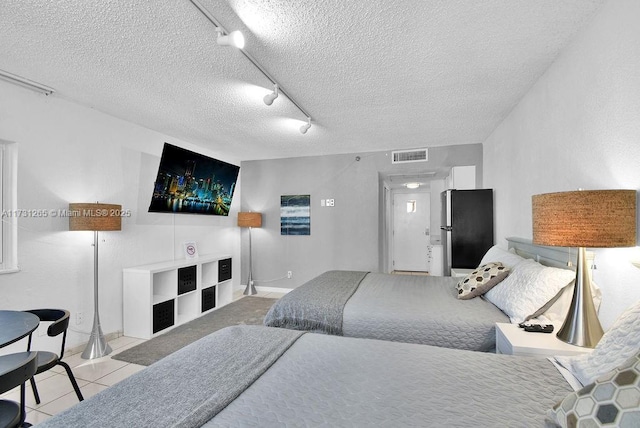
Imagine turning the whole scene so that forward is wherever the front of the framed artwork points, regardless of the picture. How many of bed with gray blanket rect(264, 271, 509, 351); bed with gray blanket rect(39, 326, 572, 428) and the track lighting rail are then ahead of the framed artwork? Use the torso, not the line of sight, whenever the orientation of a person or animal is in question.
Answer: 3

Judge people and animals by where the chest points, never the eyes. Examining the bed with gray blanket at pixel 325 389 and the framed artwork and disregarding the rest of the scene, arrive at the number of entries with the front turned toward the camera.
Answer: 1

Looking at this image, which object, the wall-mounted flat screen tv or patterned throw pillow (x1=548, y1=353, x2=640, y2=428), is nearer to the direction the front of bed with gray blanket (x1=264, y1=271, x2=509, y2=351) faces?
the wall-mounted flat screen tv

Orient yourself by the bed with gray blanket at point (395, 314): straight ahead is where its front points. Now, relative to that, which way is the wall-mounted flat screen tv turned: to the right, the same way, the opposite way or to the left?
the opposite way

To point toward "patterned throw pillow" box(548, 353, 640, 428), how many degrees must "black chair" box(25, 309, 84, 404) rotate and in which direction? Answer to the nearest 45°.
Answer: approximately 90° to its left

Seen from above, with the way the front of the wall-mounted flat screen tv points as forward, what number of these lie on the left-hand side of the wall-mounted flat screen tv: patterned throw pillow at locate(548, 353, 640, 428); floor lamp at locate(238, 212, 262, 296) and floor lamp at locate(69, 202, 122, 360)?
1

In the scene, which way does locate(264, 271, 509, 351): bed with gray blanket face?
to the viewer's left

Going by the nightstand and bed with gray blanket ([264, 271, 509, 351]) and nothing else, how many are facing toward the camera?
0

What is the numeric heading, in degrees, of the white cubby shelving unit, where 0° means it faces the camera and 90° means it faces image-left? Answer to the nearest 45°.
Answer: approximately 315°

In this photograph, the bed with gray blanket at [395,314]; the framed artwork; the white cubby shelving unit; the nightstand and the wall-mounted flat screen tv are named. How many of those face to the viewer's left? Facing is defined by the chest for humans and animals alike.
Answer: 2

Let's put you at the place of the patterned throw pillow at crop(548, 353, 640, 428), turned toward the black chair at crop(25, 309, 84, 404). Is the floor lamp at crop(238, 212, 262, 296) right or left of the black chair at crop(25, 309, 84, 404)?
right

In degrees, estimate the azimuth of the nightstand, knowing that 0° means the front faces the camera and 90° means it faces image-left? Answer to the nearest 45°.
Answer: approximately 90°

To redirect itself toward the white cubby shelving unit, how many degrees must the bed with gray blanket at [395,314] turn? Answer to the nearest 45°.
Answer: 0° — it already faces it

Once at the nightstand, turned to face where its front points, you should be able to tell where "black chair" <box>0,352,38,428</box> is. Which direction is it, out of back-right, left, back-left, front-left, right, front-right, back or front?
front-left

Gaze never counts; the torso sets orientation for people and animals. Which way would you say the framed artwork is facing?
toward the camera

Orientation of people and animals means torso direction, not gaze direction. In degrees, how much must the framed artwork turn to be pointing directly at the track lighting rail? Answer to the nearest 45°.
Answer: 0° — it already faces it

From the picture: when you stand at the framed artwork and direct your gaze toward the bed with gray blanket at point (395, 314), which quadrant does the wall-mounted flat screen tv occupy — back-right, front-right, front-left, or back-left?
front-right

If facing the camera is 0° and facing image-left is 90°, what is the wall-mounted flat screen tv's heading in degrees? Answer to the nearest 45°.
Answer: approximately 315°
